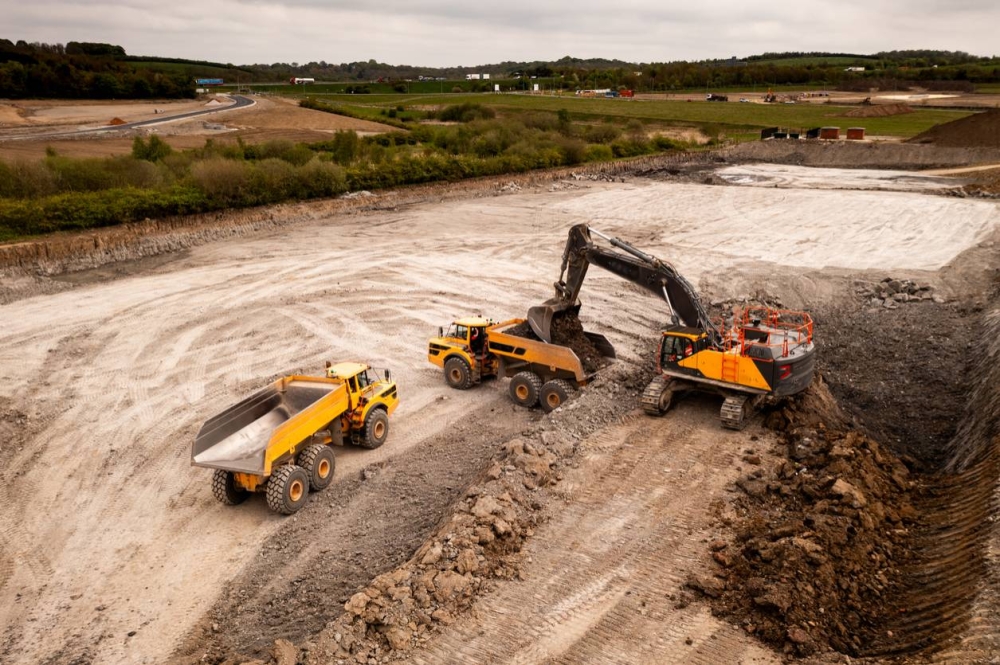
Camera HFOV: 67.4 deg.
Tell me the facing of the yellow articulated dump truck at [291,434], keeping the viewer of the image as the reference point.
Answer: facing away from the viewer and to the right of the viewer

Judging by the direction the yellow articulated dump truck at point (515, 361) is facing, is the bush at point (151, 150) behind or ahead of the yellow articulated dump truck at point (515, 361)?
ahead

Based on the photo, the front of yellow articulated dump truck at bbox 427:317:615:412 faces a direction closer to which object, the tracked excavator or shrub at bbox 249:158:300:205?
the shrub

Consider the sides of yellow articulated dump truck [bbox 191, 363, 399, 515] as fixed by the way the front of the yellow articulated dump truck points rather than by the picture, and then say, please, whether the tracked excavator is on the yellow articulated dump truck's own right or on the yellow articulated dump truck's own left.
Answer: on the yellow articulated dump truck's own right

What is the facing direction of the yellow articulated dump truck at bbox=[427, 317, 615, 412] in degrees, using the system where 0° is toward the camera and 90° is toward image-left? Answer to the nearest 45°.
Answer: approximately 135°

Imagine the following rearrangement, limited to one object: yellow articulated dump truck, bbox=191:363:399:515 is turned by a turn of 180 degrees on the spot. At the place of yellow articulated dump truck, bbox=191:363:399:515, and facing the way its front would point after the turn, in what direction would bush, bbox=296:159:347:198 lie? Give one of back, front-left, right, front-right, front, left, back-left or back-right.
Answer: back-right

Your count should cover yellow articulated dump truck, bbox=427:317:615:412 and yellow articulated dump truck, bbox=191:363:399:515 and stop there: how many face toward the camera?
0

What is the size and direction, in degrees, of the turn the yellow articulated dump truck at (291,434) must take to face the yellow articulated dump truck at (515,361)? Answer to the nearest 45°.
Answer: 0° — it already faces it

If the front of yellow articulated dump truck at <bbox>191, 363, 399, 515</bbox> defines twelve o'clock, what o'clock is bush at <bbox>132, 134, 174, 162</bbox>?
The bush is roughly at 10 o'clock from the yellow articulated dump truck.

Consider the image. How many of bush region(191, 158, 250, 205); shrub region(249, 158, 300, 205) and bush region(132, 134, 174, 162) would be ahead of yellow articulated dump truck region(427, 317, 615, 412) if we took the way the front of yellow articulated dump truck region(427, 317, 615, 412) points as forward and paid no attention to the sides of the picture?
3

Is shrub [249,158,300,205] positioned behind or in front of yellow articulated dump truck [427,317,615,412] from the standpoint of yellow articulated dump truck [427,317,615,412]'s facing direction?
in front

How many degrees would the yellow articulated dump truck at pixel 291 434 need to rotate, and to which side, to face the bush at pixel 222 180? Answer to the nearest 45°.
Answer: approximately 45° to its left

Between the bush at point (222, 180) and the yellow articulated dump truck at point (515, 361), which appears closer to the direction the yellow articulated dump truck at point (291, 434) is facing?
the yellow articulated dump truck
